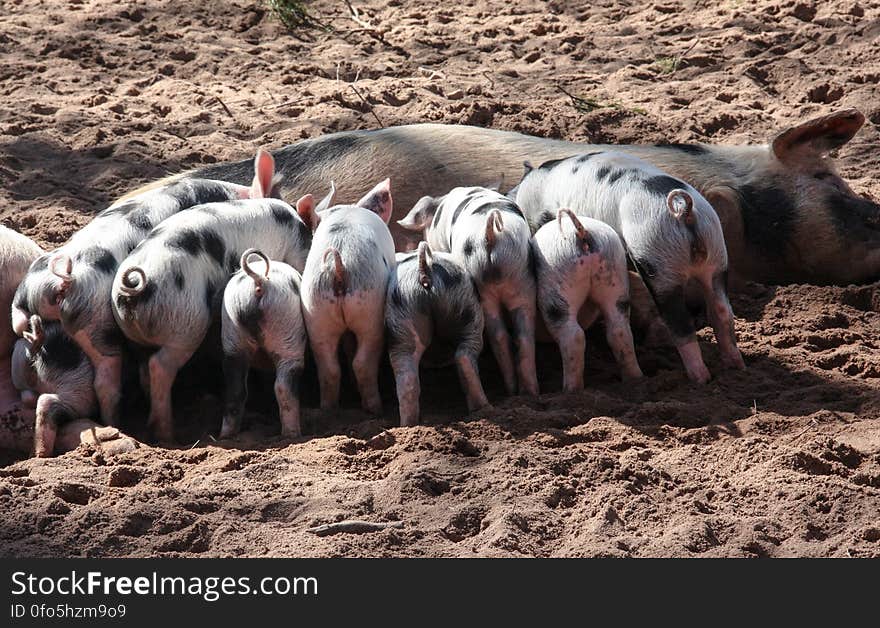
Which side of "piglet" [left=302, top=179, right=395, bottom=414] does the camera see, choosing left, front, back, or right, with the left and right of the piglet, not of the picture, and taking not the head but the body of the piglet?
back

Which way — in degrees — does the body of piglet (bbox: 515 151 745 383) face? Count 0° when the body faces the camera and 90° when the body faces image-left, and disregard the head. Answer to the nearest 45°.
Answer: approximately 135°

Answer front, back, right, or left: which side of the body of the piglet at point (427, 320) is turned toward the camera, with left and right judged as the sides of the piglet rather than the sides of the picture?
back

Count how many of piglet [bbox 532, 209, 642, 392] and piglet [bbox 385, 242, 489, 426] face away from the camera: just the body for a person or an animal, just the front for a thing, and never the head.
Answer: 2

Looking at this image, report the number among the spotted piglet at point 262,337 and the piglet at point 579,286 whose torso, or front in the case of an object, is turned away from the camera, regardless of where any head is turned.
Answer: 2

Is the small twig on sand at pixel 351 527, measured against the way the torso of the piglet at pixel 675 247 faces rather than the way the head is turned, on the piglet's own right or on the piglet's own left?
on the piglet's own left

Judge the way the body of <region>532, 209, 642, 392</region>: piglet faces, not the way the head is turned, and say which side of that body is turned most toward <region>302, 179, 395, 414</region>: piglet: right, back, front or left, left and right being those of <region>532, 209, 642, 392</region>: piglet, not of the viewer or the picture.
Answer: left

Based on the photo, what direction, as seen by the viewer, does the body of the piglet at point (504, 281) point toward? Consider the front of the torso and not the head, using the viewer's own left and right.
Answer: facing away from the viewer and to the left of the viewer

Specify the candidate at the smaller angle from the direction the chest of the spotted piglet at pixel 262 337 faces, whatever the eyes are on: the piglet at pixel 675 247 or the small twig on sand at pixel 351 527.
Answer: the piglet

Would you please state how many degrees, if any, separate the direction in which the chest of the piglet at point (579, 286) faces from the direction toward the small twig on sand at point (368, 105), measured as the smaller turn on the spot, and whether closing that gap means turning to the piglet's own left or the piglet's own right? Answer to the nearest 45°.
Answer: approximately 45° to the piglet's own left

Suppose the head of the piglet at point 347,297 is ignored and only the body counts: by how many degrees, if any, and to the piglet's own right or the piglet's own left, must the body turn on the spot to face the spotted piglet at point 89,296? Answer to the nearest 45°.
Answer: approximately 90° to the piglet's own left

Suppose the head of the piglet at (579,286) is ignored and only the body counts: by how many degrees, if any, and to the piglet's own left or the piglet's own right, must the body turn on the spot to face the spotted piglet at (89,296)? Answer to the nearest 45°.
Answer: approximately 90° to the piglet's own left
